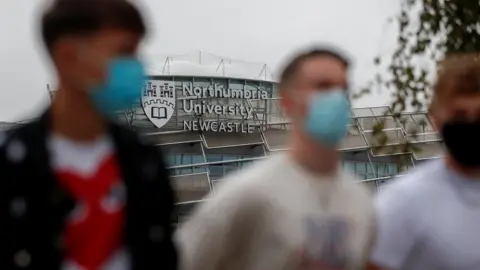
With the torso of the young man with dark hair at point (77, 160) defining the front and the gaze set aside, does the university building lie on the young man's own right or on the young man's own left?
on the young man's own left

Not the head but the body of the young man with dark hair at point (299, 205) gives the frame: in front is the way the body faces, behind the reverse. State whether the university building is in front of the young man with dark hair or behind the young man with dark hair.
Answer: behind

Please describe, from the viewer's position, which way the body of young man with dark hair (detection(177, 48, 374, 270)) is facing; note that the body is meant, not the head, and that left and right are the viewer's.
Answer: facing the viewer and to the right of the viewer

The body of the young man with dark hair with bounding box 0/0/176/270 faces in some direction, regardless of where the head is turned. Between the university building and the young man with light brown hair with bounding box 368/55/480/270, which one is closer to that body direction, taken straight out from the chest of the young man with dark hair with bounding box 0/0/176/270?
the young man with light brown hair

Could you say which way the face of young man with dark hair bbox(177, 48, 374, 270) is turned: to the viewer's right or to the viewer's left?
to the viewer's right

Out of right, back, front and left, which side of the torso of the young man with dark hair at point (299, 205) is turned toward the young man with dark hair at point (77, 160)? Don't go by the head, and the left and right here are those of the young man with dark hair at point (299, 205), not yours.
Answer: right

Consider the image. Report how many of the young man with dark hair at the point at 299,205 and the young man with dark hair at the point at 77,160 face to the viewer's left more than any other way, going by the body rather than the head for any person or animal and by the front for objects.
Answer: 0

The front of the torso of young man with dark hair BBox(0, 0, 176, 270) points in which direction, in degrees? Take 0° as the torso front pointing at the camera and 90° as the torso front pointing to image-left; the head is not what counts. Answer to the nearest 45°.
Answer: approximately 315°

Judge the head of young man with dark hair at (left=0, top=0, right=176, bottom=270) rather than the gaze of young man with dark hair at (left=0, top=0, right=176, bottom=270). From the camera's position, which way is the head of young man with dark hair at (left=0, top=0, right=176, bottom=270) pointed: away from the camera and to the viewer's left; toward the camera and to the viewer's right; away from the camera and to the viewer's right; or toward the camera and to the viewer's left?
toward the camera and to the viewer's right
